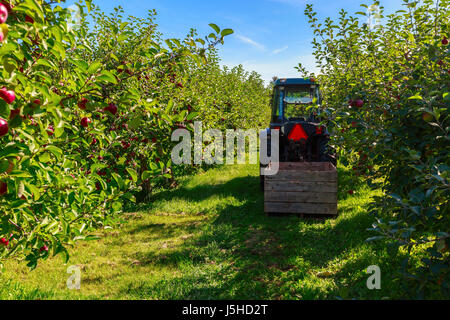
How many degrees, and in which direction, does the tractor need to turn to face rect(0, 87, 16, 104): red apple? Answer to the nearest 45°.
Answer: approximately 180°

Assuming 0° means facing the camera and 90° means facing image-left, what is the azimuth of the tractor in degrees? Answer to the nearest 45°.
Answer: approximately 180°
